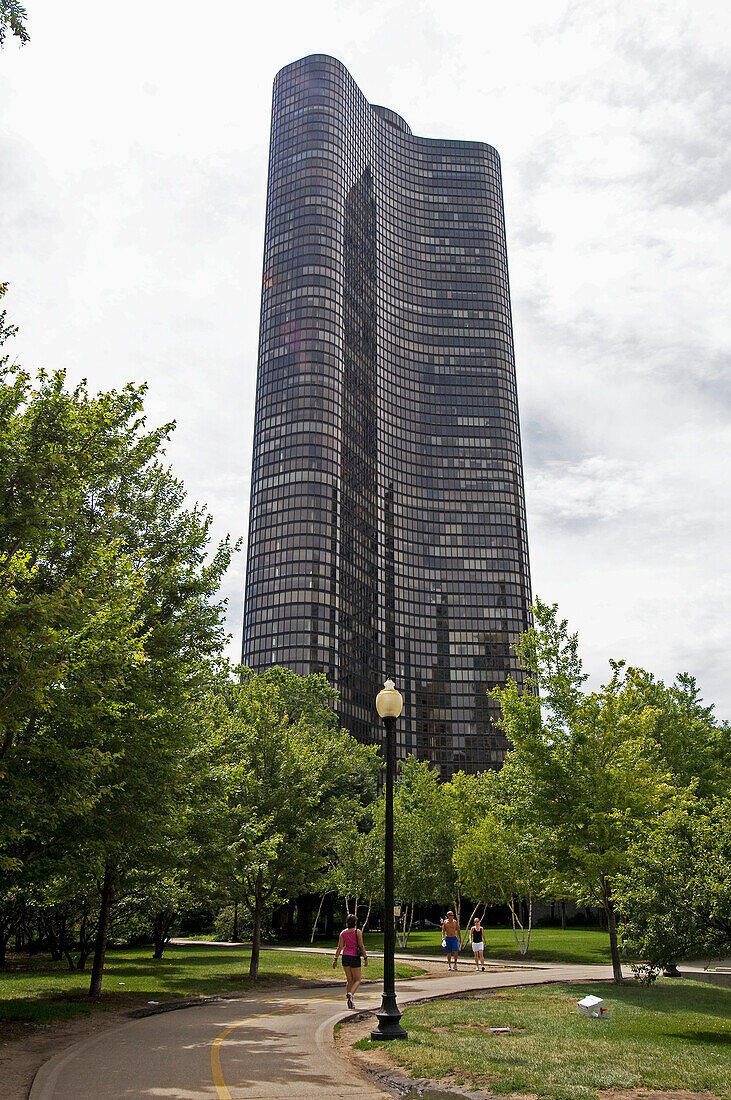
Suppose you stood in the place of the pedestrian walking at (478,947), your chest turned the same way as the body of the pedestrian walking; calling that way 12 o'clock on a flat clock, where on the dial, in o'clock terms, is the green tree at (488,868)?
The green tree is roughly at 6 o'clock from the pedestrian walking.

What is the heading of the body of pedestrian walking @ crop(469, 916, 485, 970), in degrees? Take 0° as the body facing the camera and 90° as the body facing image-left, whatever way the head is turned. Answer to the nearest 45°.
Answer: approximately 0°

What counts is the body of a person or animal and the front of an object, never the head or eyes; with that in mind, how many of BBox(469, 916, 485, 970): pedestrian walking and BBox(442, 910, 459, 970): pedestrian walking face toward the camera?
2

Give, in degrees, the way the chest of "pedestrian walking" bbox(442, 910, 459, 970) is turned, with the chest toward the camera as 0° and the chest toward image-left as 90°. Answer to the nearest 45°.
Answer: approximately 0°
